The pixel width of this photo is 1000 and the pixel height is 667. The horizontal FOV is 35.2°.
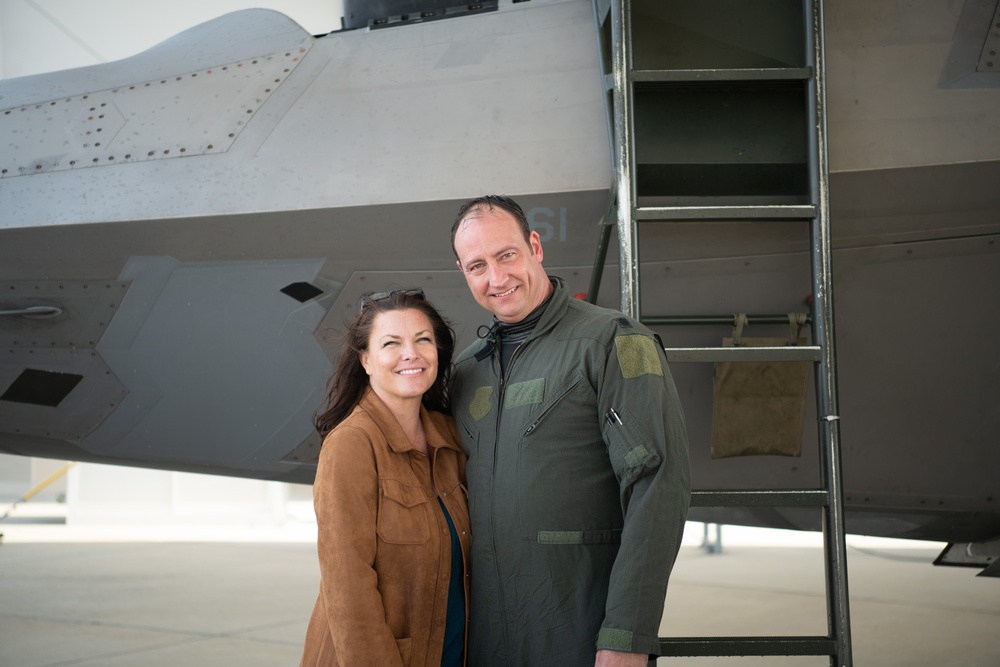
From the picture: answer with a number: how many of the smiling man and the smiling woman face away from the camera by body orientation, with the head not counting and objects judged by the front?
0

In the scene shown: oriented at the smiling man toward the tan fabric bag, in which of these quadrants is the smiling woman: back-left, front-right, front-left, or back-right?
back-left

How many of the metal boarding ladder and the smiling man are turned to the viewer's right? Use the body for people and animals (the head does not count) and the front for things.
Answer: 0

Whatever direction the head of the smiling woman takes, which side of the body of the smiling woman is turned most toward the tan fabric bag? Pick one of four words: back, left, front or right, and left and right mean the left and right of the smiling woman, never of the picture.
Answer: left

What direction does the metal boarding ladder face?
toward the camera

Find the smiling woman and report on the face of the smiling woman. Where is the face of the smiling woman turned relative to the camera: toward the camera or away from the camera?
toward the camera

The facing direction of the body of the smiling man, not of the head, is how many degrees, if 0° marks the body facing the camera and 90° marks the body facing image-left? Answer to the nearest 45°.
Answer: approximately 45°

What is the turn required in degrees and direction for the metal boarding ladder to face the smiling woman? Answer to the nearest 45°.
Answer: approximately 45° to its right
